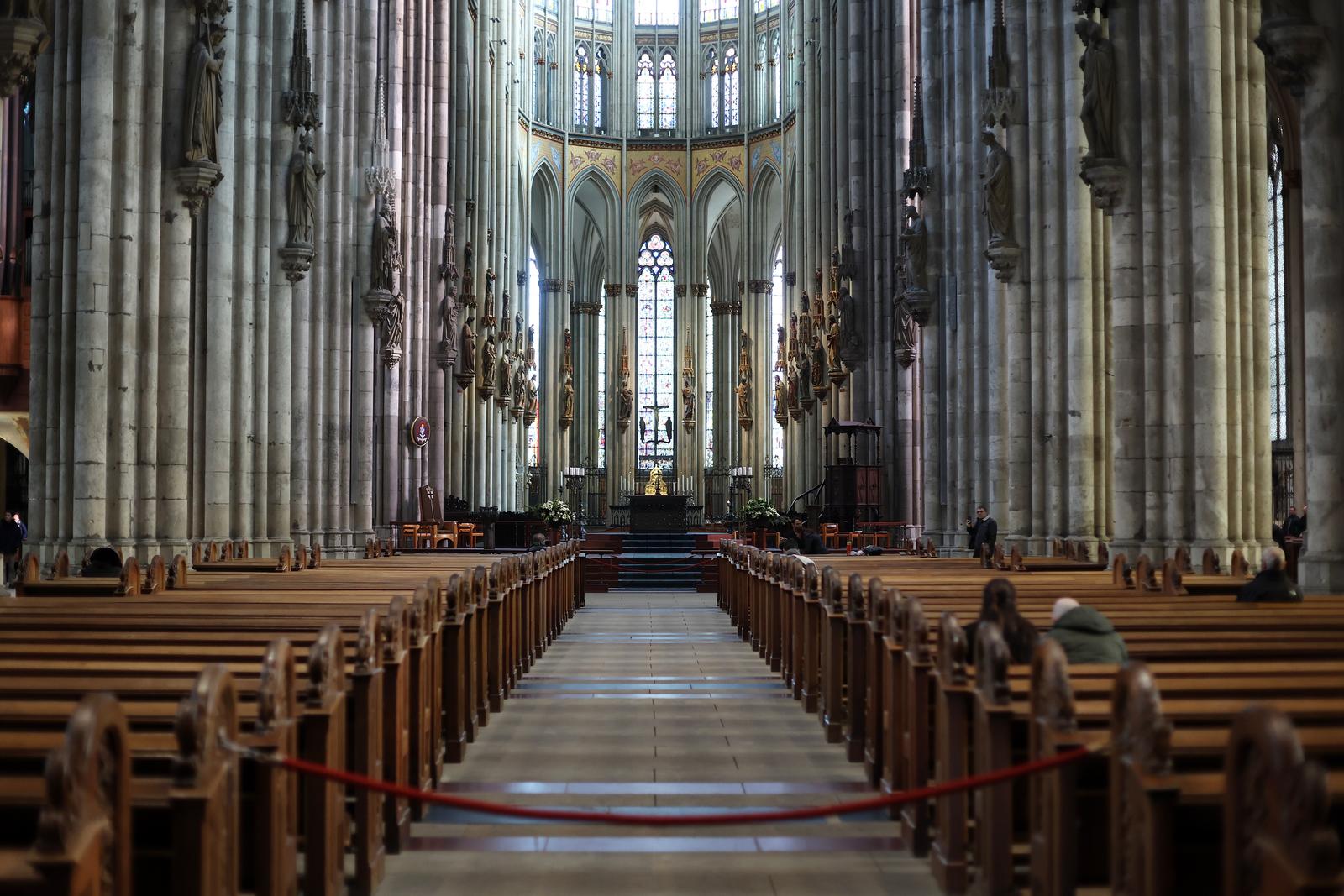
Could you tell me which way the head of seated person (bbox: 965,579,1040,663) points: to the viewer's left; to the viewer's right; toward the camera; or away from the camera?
away from the camera

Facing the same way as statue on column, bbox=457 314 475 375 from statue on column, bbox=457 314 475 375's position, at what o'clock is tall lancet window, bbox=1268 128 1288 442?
The tall lancet window is roughly at 1 o'clock from the statue on column.

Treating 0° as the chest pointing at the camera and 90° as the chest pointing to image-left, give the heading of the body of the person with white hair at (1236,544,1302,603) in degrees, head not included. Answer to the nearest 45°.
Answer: approximately 180°

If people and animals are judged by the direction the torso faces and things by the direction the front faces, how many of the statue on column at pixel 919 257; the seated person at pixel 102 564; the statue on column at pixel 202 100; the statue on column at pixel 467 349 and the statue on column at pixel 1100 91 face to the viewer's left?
2

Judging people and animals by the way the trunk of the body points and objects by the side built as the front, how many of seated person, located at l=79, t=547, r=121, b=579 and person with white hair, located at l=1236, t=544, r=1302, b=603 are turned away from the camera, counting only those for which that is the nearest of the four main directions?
2

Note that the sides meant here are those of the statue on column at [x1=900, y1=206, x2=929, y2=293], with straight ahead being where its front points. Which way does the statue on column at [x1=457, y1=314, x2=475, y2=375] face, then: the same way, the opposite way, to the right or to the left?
the opposite way

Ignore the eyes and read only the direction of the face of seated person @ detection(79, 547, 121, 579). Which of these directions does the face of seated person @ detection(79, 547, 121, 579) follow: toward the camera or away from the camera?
away from the camera

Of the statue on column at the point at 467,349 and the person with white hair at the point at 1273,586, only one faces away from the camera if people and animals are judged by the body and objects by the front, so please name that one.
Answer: the person with white hair

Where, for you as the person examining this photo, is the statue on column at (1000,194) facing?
facing to the left of the viewer

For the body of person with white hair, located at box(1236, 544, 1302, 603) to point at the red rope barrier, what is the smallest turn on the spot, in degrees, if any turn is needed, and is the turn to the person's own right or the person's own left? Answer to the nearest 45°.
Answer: approximately 180°

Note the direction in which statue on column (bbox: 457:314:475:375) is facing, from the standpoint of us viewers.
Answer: facing to the right of the viewer

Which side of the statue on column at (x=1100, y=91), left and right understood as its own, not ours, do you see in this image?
left

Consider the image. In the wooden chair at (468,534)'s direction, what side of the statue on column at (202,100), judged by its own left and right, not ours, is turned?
left

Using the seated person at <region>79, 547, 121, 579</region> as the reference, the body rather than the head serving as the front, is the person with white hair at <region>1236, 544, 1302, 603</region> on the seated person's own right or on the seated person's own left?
on the seated person's own right
